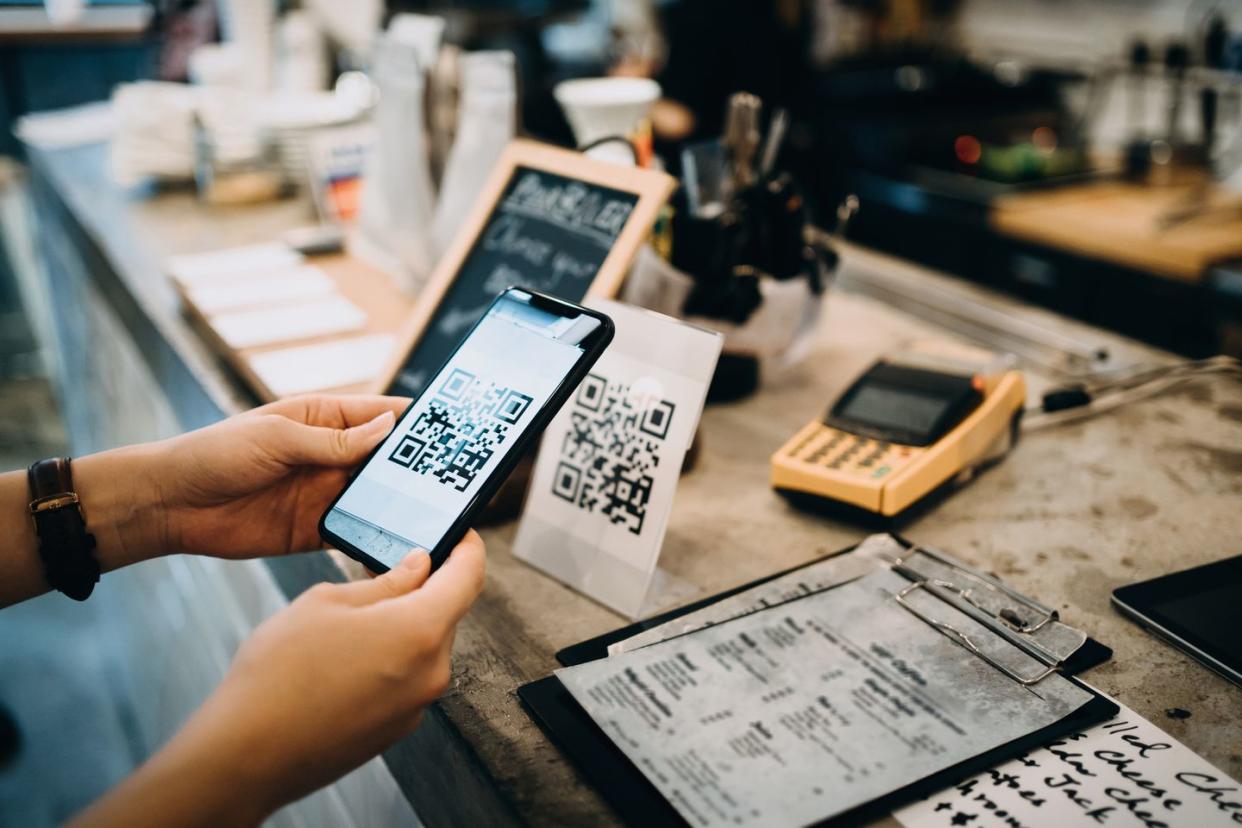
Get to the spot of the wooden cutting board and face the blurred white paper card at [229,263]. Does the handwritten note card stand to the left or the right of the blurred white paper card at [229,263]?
left

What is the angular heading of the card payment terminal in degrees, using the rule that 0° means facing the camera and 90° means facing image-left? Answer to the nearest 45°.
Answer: approximately 45°

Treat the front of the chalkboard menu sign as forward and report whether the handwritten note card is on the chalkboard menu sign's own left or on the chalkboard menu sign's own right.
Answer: on the chalkboard menu sign's own left

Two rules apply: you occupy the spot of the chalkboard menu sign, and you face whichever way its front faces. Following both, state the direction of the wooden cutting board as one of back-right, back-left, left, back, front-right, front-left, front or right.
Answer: back
